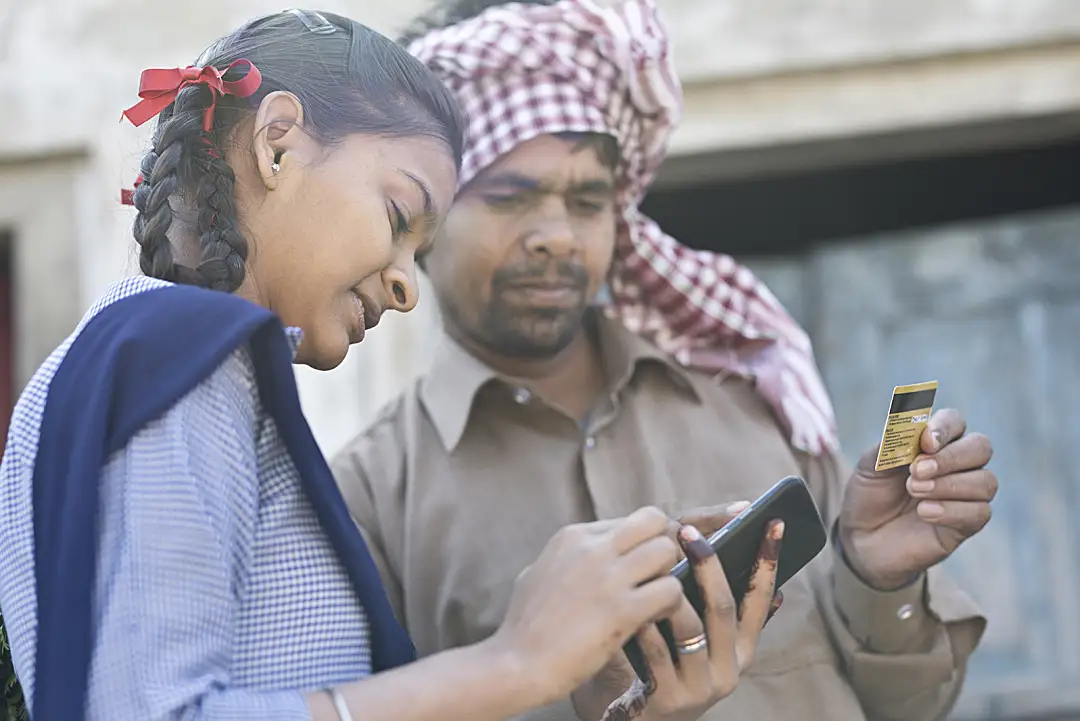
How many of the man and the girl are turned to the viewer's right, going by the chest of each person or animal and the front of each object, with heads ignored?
1

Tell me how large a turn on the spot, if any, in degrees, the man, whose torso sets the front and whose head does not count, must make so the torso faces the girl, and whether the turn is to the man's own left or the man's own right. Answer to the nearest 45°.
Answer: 0° — they already face them

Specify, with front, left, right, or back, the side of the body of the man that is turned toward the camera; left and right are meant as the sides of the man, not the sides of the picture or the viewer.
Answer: front

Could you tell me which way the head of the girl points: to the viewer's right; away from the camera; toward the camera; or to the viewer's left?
to the viewer's right

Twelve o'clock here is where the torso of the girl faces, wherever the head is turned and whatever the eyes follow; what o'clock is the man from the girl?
The man is roughly at 10 o'clock from the girl.

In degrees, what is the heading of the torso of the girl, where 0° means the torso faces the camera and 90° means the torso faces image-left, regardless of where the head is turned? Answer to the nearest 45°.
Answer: approximately 270°

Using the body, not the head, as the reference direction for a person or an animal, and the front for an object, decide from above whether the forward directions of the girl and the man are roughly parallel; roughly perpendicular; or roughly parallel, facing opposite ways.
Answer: roughly perpendicular
